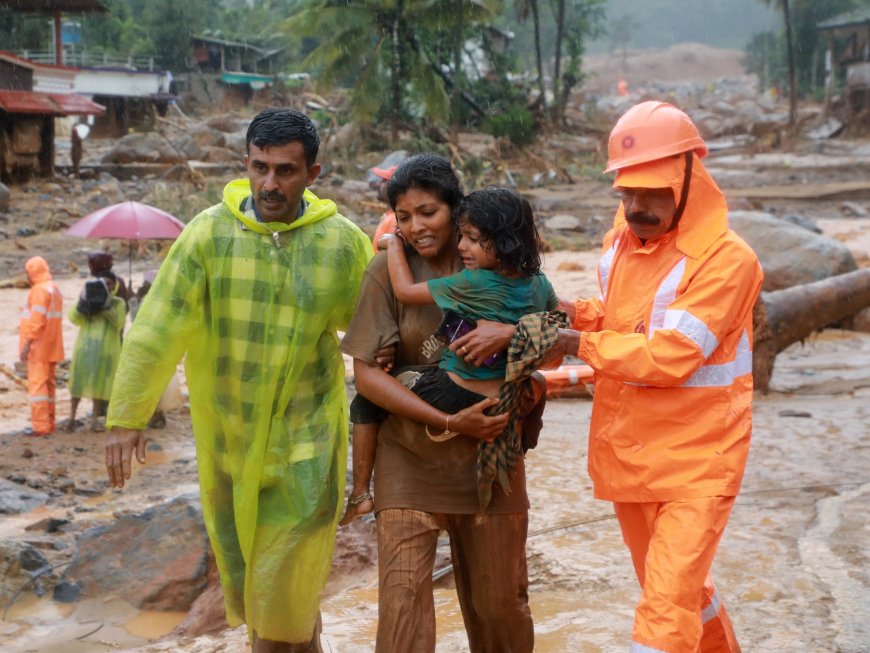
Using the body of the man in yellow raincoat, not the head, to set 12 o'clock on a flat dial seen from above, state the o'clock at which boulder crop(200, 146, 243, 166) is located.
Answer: The boulder is roughly at 6 o'clock from the man in yellow raincoat.

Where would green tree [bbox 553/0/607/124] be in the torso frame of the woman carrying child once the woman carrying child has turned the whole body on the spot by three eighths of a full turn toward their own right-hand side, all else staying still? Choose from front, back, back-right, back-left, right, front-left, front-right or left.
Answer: front-right

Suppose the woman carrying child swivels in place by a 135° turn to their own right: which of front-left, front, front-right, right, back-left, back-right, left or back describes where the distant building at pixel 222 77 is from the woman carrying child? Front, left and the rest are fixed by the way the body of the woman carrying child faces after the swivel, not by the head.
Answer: front-right

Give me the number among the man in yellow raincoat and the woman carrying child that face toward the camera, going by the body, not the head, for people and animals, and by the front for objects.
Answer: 2

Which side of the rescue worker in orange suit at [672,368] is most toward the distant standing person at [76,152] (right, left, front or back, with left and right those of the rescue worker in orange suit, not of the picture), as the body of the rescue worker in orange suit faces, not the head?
right

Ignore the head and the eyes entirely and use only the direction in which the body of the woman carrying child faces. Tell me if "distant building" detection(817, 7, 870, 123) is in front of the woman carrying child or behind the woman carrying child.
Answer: behind

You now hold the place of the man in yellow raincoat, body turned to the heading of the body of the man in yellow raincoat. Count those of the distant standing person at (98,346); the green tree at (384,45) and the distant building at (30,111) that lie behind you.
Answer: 3

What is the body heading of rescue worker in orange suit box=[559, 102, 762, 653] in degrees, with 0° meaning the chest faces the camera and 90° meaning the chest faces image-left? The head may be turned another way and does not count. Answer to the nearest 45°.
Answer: approximately 45°

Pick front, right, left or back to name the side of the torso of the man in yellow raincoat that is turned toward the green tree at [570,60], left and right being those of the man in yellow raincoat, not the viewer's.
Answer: back

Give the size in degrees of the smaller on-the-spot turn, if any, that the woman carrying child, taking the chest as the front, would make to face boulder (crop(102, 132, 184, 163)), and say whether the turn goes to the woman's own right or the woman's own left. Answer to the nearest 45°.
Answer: approximately 180°

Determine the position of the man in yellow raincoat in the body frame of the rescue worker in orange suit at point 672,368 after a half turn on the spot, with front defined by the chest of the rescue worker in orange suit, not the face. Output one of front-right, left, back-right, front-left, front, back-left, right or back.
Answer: back-left

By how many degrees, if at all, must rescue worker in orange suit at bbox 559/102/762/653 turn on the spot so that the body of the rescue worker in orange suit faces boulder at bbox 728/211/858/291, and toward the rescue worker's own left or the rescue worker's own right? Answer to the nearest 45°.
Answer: approximately 135° to the rescue worker's own right

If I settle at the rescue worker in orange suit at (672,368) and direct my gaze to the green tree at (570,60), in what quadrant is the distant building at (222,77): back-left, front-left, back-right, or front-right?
front-left

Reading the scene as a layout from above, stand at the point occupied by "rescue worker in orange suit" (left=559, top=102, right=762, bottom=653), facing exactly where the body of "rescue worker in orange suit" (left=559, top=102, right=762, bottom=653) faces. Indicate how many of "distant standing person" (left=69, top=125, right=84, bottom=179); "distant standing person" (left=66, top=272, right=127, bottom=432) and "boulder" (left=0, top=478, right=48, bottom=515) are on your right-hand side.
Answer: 3

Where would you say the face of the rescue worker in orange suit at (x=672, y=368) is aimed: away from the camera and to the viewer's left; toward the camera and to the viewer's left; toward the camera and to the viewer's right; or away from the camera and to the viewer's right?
toward the camera and to the viewer's left

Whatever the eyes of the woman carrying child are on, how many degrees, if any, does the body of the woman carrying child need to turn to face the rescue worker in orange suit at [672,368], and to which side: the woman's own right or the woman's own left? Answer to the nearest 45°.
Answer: approximately 90° to the woman's own left

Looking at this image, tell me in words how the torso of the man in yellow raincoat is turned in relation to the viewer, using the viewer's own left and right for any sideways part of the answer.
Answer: facing the viewer

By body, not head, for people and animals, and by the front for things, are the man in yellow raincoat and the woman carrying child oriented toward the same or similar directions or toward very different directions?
same or similar directions
